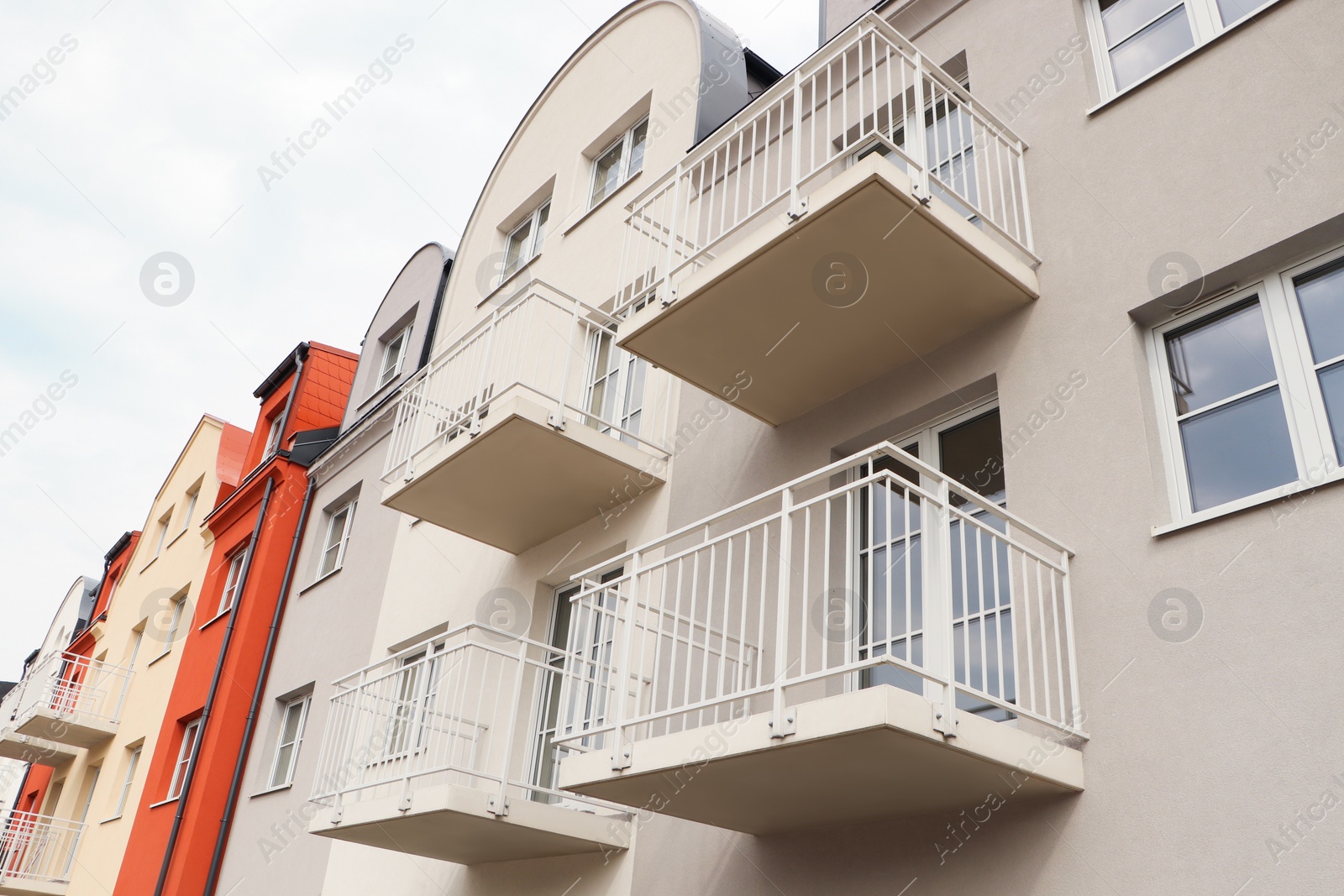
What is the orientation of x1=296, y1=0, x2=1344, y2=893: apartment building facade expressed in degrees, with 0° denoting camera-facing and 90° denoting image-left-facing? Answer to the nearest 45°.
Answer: approximately 45°
